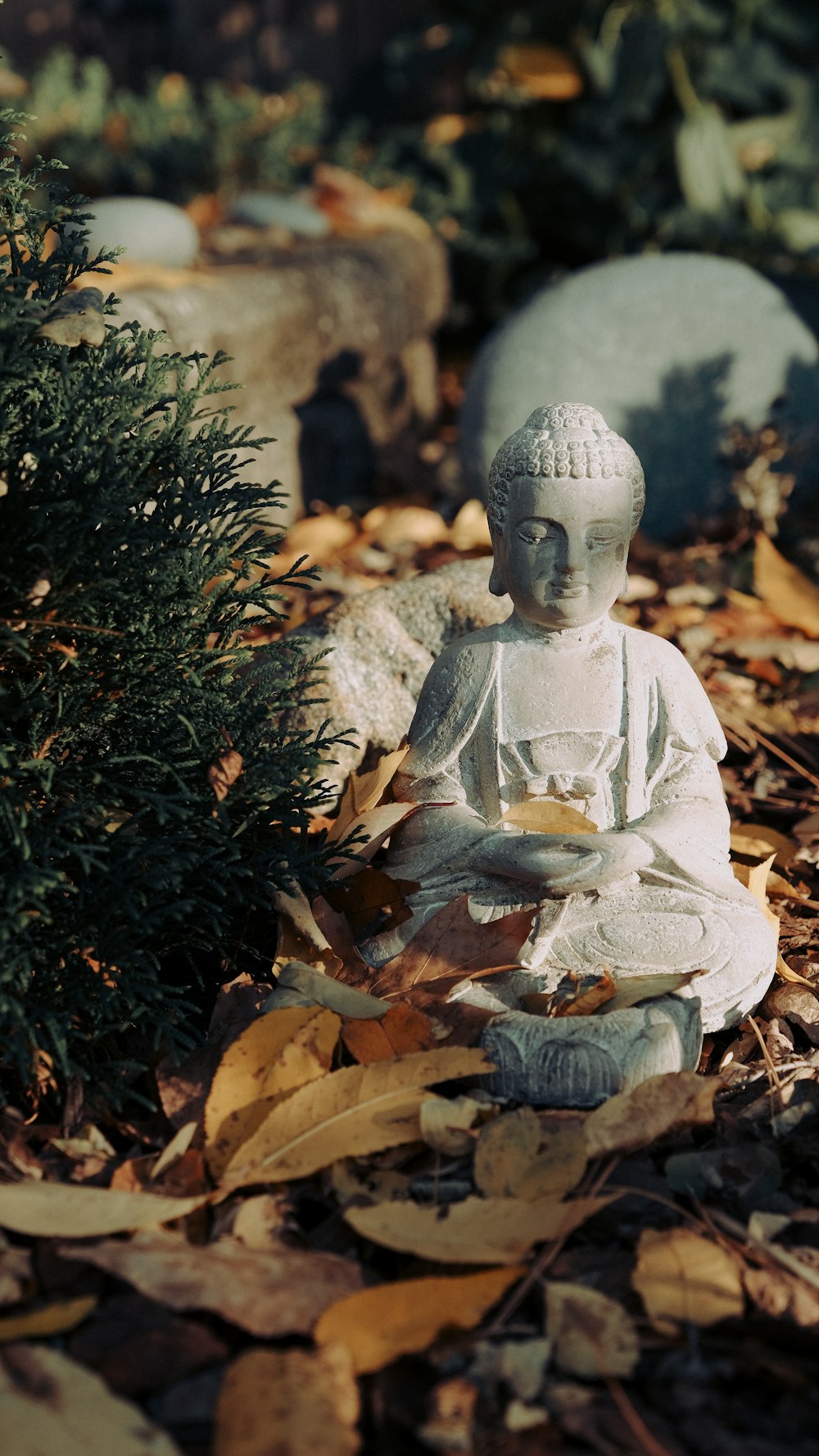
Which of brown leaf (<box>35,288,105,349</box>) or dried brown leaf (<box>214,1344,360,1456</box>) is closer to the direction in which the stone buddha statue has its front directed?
the dried brown leaf

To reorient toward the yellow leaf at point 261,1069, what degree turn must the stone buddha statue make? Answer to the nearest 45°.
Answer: approximately 45° to its right

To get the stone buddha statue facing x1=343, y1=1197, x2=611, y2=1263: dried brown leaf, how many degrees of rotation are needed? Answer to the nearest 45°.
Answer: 0° — it already faces it

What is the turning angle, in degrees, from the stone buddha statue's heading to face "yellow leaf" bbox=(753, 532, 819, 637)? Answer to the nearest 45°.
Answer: approximately 180°

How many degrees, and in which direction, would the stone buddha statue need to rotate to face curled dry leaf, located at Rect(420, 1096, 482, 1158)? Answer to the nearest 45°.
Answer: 0° — it already faces it

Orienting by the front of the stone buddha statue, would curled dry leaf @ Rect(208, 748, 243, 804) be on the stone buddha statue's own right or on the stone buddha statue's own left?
on the stone buddha statue's own right

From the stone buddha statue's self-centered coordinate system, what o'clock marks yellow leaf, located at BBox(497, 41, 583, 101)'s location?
The yellow leaf is roughly at 6 o'clock from the stone buddha statue.

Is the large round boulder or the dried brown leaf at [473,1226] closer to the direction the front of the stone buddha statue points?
the dried brown leaf

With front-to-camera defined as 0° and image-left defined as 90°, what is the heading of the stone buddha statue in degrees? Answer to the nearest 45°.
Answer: approximately 0°
